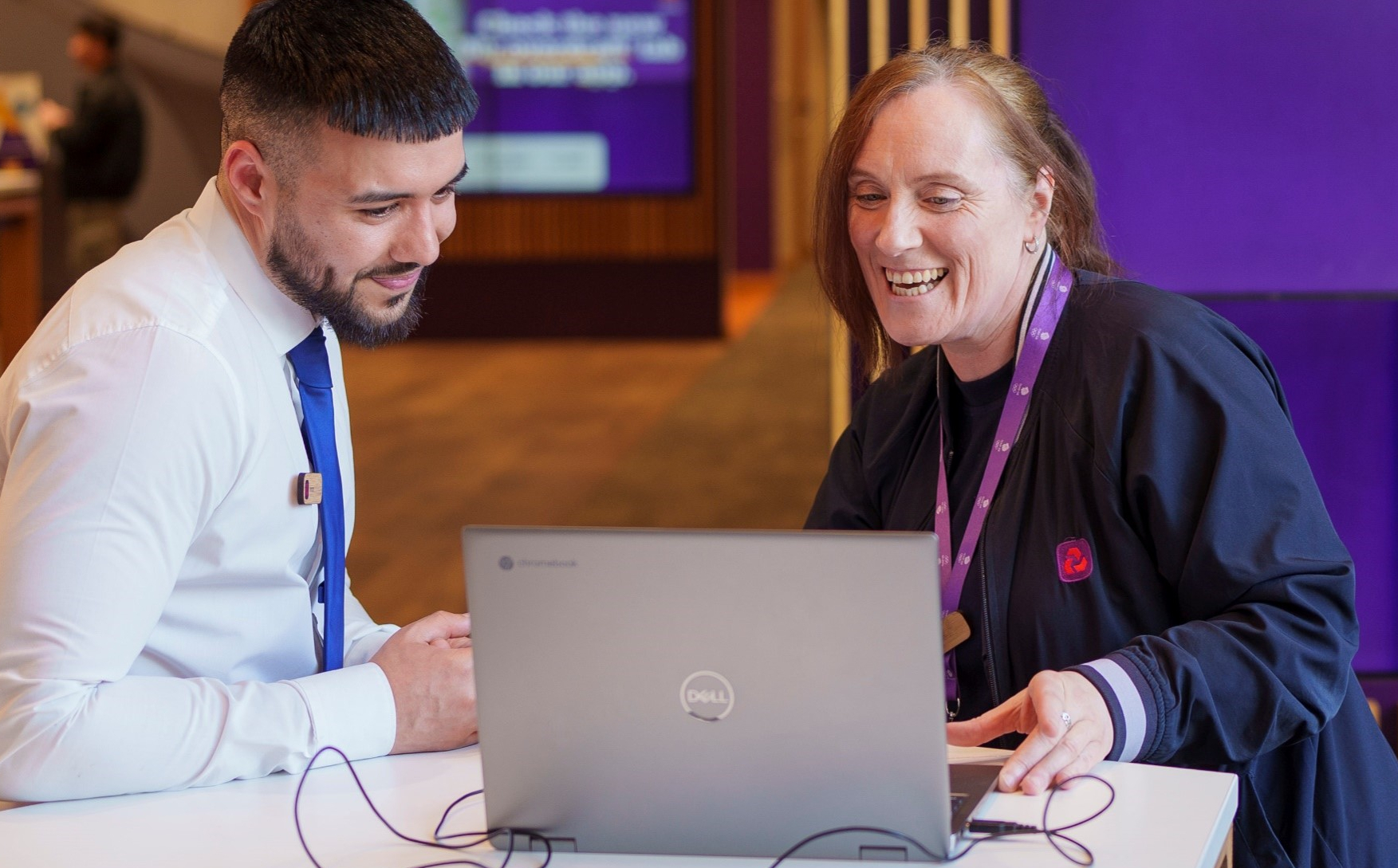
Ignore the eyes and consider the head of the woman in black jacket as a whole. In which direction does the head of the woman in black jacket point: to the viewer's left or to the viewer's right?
to the viewer's left

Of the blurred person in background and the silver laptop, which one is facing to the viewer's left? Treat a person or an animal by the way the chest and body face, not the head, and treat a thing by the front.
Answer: the blurred person in background

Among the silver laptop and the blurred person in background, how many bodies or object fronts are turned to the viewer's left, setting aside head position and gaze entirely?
1

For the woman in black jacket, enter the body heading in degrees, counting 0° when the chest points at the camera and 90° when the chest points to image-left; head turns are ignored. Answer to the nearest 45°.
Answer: approximately 45°

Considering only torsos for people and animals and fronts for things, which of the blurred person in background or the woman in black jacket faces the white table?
the woman in black jacket

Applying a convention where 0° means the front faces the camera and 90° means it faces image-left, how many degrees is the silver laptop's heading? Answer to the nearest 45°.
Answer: approximately 180°

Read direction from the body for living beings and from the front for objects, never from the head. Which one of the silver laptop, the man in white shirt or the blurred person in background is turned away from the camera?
the silver laptop

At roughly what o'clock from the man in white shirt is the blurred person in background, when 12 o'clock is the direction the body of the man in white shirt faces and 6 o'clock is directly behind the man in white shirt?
The blurred person in background is roughly at 9 o'clock from the man in white shirt.

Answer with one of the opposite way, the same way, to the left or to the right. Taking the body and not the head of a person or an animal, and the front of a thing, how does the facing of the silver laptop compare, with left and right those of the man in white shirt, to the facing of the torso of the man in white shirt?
to the left

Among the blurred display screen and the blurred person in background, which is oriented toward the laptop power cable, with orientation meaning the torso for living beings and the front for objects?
the blurred display screen

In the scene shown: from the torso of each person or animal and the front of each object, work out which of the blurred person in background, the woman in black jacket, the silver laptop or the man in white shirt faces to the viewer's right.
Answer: the man in white shirt

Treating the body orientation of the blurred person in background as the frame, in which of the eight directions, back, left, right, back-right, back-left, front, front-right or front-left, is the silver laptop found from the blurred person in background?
left

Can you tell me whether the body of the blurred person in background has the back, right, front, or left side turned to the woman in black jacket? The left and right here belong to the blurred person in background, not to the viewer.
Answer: left

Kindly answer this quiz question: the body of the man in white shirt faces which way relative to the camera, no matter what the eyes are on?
to the viewer's right

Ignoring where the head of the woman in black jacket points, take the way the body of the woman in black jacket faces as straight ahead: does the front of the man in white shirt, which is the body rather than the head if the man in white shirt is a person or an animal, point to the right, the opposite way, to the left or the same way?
to the left

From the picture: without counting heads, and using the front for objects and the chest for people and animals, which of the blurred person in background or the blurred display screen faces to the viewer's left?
the blurred person in background

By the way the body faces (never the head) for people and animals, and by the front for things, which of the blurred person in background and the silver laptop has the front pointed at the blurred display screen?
the silver laptop

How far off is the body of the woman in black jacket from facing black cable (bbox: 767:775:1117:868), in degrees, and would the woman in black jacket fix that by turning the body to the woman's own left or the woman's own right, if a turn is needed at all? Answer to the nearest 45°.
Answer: approximately 45° to the woman's own left

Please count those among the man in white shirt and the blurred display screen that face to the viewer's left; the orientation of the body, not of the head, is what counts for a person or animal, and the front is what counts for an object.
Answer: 0

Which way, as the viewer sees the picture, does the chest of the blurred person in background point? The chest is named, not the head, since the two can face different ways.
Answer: to the viewer's left

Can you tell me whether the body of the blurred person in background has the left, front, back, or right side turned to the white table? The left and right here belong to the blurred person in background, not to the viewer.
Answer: left

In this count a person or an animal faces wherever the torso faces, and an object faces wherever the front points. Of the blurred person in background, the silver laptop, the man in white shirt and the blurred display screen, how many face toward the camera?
1
